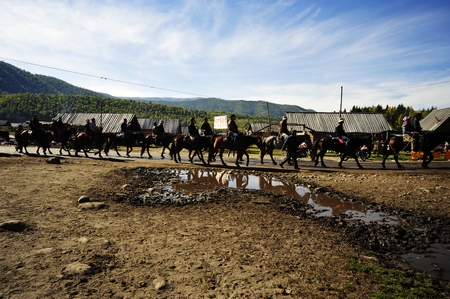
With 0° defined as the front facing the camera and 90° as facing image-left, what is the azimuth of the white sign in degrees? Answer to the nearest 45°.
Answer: approximately 0°

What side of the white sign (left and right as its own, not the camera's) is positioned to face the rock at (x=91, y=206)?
front

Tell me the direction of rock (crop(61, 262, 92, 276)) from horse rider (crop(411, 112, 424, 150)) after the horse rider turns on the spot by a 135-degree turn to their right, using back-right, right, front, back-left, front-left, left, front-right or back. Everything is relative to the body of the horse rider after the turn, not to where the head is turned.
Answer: front-left

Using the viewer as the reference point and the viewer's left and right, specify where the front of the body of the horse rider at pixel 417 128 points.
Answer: facing to the right of the viewer

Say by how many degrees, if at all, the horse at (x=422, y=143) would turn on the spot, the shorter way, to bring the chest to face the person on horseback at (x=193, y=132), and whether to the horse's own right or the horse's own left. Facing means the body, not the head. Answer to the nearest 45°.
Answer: approximately 135° to the horse's own right

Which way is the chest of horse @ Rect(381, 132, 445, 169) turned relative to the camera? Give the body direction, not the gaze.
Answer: to the viewer's right

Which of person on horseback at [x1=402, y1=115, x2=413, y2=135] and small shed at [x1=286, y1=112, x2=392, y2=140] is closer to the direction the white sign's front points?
the person on horseback

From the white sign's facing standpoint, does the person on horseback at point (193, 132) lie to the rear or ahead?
ahead

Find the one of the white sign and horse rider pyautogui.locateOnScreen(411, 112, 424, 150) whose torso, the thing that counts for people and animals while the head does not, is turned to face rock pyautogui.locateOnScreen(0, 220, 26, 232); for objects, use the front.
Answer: the white sign

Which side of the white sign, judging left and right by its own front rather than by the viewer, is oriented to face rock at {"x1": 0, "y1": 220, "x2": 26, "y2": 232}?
front
